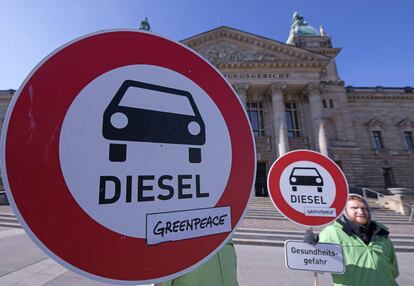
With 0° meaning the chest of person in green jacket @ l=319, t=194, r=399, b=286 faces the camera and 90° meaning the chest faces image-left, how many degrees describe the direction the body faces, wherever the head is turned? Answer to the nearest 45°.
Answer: approximately 0°

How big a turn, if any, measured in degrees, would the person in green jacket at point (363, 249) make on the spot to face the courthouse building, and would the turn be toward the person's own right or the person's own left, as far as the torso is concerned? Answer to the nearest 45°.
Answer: approximately 180°

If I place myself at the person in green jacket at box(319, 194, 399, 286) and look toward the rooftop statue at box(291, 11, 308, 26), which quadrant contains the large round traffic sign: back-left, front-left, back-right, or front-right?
back-left
